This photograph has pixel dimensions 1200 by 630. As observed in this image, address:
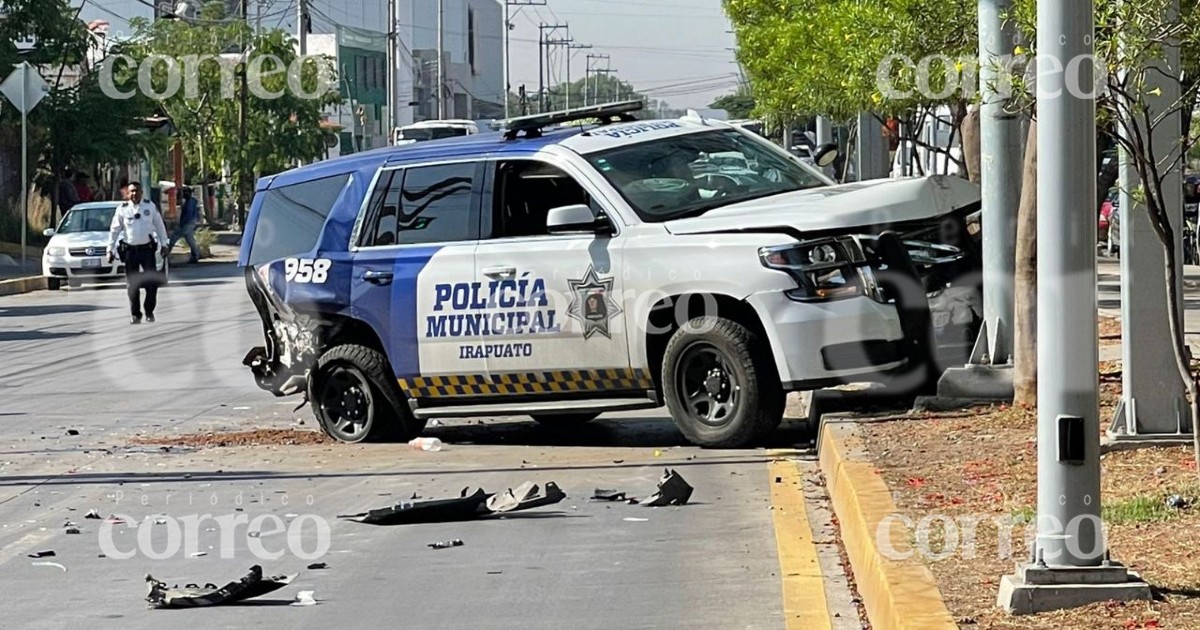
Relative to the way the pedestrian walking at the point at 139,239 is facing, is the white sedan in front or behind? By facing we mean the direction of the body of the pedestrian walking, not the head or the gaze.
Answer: behind

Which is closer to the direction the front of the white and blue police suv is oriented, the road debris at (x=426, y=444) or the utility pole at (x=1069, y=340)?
the utility pole

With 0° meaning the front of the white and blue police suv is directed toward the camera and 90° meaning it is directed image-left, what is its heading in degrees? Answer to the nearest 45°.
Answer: approximately 315°

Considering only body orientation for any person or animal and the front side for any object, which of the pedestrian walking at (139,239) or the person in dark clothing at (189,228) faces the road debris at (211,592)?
the pedestrian walking

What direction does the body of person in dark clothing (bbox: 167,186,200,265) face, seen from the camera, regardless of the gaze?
to the viewer's left

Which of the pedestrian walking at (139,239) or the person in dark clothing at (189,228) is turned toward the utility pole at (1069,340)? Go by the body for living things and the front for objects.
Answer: the pedestrian walking

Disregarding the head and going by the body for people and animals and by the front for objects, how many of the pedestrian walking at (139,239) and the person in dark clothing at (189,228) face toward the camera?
1

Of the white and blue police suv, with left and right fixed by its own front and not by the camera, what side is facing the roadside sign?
back

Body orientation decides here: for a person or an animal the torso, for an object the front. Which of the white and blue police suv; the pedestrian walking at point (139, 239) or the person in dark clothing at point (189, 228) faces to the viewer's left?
the person in dark clothing

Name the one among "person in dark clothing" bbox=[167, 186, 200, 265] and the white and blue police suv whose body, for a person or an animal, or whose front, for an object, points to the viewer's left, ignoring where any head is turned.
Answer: the person in dark clothing

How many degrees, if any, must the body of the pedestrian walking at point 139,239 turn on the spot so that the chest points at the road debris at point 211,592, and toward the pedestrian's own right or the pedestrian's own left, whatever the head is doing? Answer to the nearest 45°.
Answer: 0° — they already face it

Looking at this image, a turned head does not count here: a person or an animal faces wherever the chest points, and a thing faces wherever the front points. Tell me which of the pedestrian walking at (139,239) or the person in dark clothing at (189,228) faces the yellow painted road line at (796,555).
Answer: the pedestrian walking

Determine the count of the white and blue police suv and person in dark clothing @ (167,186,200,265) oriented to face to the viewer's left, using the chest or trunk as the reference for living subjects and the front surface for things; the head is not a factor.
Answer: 1

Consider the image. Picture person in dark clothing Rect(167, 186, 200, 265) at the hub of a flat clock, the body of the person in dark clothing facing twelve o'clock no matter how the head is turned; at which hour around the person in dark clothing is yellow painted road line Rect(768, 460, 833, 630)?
The yellow painted road line is roughly at 9 o'clock from the person in dark clothing.

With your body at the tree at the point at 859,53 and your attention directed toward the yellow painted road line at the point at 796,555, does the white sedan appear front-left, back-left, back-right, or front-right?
back-right
